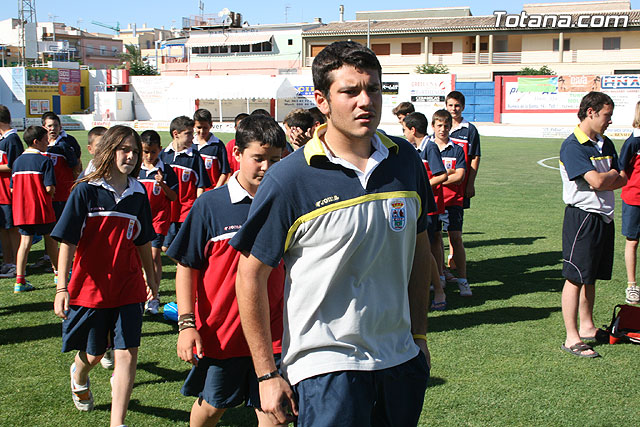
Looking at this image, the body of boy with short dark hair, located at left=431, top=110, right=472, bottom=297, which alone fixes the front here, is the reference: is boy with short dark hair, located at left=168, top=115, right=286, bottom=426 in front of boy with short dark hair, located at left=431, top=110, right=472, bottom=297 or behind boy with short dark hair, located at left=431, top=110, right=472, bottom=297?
in front

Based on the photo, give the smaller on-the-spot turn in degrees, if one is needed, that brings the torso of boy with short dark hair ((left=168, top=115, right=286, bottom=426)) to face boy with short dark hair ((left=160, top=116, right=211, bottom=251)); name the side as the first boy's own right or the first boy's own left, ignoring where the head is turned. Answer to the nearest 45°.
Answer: approximately 135° to the first boy's own left

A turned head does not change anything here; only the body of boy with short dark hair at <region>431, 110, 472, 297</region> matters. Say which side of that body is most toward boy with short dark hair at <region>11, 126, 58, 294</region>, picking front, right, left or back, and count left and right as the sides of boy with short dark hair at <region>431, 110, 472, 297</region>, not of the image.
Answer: right

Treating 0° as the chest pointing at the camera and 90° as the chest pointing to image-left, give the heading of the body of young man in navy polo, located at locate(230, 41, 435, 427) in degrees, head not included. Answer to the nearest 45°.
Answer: approximately 315°

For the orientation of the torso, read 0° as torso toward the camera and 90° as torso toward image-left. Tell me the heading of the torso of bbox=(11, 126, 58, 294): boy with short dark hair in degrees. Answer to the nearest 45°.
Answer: approximately 225°

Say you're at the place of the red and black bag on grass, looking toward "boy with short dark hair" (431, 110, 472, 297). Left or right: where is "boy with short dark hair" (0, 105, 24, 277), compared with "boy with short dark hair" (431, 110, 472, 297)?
left

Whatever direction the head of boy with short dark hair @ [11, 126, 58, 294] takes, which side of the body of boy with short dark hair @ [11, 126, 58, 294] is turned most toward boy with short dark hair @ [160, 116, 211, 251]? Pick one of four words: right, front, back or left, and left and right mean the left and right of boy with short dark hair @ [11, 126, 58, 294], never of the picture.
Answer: right

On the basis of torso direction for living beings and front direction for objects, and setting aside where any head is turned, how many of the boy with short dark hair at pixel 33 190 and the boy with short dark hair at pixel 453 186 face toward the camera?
1

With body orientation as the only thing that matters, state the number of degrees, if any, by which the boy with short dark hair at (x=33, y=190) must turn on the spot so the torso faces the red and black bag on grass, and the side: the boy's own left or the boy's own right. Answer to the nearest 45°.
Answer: approximately 90° to the boy's own right
